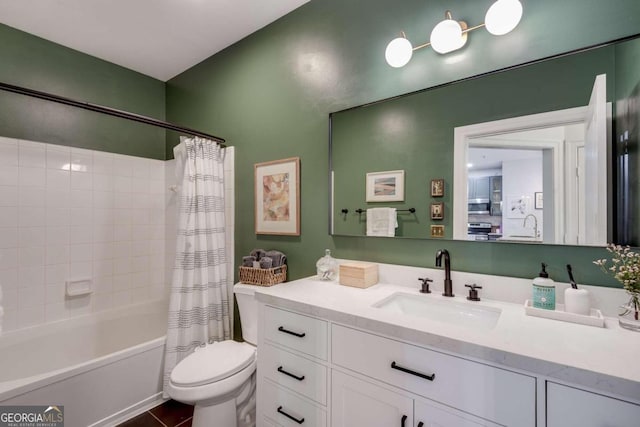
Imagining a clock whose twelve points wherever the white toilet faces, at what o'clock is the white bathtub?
The white bathtub is roughly at 3 o'clock from the white toilet.

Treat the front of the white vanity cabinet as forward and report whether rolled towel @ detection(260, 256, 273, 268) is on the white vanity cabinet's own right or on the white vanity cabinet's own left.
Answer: on the white vanity cabinet's own right

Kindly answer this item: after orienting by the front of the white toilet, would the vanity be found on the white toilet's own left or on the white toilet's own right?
on the white toilet's own left

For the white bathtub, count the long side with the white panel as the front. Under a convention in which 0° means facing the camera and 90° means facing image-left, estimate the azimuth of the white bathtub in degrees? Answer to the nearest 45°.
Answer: approximately 315°

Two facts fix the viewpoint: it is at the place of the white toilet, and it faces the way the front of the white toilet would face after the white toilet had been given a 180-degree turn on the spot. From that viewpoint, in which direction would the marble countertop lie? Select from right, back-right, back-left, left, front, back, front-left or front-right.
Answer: right

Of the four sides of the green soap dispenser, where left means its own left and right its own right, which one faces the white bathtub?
right

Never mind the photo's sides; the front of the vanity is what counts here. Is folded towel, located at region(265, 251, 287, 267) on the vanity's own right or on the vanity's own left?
on the vanity's own right

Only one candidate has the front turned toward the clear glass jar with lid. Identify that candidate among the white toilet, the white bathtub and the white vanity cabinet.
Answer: the white bathtub

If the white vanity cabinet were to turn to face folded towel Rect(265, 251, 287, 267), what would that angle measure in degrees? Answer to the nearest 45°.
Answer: approximately 90° to its right

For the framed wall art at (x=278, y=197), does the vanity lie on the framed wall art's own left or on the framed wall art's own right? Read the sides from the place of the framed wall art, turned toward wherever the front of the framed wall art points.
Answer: on the framed wall art's own left

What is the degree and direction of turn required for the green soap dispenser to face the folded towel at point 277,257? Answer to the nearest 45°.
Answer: approximately 90° to its right

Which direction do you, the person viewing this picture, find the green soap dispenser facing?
facing the viewer

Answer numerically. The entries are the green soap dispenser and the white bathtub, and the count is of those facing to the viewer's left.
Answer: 0

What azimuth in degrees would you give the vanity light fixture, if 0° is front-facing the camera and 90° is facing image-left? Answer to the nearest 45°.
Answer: approximately 45°

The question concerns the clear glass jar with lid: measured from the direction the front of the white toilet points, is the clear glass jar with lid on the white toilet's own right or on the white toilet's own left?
on the white toilet's own left

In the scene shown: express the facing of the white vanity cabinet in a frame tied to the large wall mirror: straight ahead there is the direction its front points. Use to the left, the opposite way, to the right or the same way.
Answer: the same way

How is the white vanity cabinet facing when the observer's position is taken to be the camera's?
facing the viewer and to the left of the viewer
